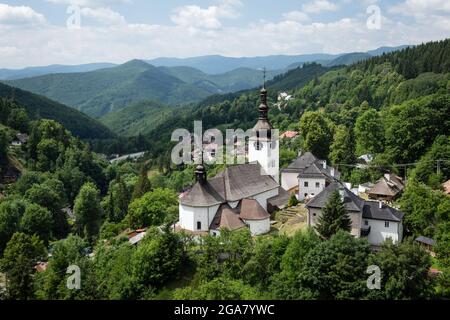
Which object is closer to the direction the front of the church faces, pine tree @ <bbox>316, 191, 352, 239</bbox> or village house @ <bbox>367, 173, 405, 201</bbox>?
the village house

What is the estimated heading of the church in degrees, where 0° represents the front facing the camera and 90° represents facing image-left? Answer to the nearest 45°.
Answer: approximately 225°

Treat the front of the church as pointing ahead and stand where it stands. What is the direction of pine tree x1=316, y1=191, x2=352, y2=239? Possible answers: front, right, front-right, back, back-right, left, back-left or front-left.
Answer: right

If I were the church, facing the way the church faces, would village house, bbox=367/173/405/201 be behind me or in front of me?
in front

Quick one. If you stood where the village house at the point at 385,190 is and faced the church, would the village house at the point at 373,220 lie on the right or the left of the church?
left
